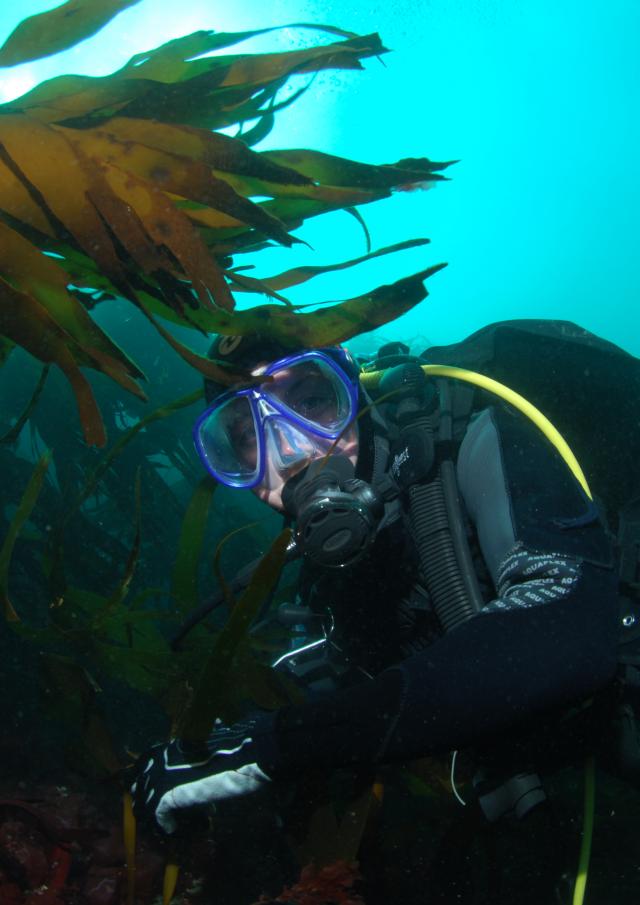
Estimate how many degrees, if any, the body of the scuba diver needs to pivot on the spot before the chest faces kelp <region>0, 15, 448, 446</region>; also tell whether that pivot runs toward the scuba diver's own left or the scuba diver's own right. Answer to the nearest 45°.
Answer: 0° — they already face it

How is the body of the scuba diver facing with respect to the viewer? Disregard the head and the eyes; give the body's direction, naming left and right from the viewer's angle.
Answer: facing the viewer and to the left of the viewer
